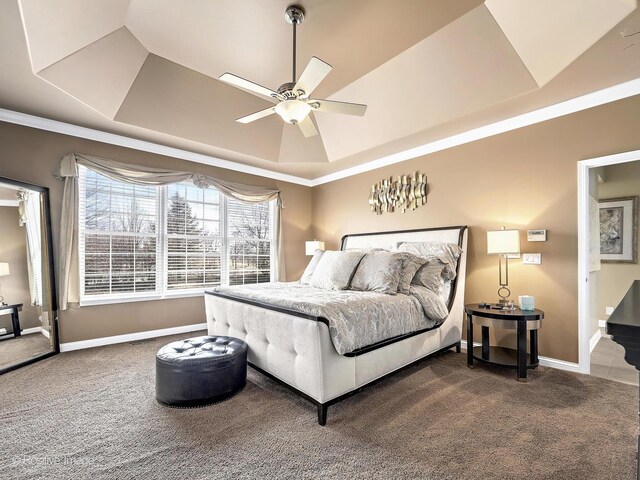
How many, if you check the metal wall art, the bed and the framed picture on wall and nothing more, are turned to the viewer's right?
0

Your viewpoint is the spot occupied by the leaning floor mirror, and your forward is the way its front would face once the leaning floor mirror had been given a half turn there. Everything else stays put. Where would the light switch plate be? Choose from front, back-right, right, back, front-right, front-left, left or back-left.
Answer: back

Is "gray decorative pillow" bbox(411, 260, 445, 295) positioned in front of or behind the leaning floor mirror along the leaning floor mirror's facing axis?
in front

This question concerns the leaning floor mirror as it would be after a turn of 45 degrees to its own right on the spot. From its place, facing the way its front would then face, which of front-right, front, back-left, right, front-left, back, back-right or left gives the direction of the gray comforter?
front-left

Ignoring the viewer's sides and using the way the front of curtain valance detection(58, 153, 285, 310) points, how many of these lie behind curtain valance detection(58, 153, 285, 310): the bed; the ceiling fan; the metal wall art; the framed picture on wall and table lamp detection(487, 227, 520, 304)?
0

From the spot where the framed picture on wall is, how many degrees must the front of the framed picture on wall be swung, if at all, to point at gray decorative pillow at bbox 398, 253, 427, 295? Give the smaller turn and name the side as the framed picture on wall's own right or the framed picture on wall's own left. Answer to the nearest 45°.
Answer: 0° — it already faces it

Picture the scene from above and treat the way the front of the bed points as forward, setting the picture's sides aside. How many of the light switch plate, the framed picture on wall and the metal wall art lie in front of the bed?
0

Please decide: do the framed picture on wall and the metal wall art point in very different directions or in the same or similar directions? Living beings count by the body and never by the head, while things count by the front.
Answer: same or similar directions

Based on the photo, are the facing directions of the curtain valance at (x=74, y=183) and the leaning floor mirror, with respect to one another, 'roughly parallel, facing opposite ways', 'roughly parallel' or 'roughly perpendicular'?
roughly parallel

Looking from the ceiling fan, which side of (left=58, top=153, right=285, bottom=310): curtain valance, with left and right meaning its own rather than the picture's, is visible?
front

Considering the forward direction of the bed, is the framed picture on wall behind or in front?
behind

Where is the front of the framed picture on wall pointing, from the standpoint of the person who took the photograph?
facing the viewer and to the left of the viewer

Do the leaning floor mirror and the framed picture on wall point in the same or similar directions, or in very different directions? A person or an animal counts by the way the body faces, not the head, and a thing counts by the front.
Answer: very different directions

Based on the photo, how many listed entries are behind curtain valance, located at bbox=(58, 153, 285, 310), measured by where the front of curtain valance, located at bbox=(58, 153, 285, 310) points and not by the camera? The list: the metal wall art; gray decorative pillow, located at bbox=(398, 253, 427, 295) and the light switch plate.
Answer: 0

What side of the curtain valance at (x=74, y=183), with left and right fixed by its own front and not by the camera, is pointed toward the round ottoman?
front

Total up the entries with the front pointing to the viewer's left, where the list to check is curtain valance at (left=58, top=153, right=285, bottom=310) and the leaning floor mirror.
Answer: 0

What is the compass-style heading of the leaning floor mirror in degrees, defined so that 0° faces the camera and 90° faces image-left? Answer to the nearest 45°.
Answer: approximately 315°

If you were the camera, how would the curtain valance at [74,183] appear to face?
facing the viewer and to the right of the viewer
